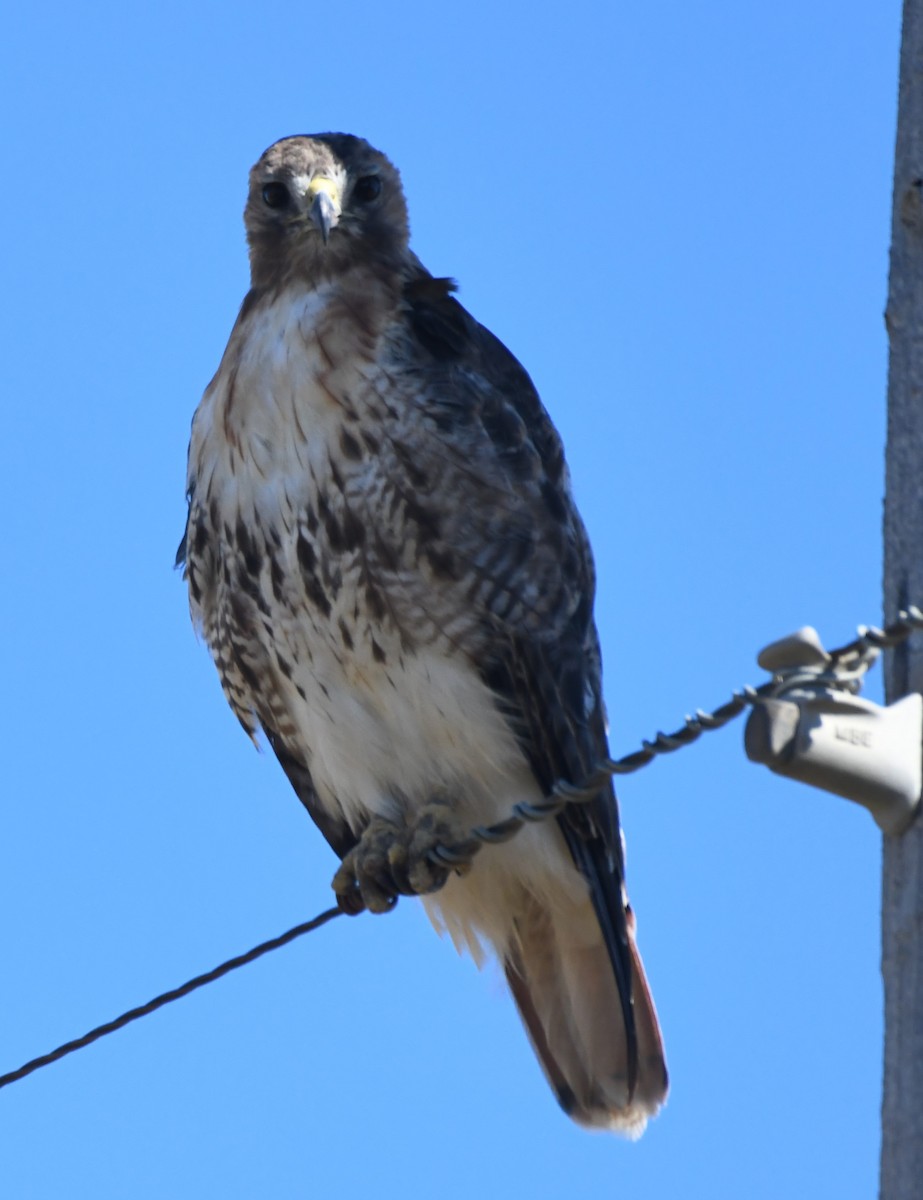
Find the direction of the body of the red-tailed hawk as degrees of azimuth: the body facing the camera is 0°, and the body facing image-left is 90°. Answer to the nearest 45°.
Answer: approximately 45°

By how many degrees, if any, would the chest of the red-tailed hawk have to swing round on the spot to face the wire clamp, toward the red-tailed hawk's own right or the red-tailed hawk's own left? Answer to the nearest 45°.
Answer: approximately 135° to the red-tailed hawk's own left
